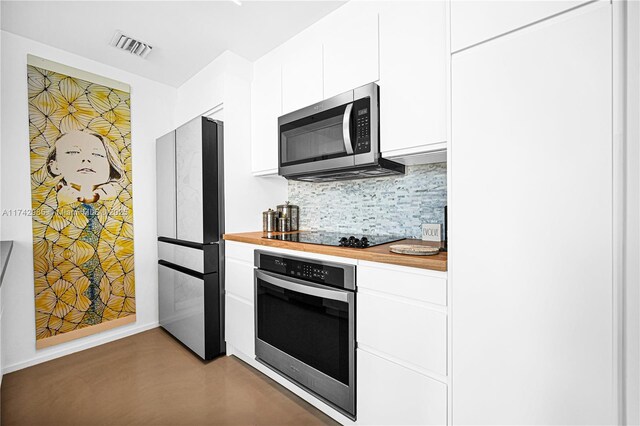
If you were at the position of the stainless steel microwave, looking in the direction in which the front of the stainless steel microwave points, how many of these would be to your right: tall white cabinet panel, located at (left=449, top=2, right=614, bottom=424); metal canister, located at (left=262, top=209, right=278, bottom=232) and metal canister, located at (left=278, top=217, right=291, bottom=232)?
2

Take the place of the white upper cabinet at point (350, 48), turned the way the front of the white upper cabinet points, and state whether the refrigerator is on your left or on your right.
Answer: on your right

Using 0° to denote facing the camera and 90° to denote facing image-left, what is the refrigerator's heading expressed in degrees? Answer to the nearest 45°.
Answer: approximately 45°

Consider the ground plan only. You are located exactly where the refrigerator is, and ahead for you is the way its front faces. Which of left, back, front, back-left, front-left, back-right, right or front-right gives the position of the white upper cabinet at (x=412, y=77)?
left

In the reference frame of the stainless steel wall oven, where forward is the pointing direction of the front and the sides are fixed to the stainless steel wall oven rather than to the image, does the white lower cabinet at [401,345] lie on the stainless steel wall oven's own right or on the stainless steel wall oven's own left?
on the stainless steel wall oven's own left

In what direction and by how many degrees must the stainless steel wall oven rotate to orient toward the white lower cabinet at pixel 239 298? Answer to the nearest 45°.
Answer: approximately 90° to its right

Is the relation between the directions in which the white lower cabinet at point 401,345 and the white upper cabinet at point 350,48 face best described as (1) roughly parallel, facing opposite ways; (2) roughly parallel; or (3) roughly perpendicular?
roughly parallel

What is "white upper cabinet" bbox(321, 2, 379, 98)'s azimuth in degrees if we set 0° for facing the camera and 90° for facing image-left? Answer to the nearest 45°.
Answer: approximately 45°

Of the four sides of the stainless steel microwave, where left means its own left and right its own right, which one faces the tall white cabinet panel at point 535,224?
left

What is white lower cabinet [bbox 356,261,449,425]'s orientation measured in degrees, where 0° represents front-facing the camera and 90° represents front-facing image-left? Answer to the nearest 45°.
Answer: approximately 45°
